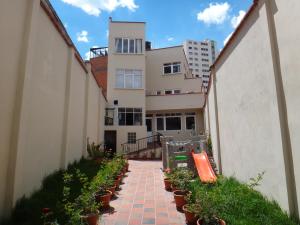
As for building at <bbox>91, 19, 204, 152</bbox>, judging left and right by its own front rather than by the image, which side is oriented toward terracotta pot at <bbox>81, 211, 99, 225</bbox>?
front

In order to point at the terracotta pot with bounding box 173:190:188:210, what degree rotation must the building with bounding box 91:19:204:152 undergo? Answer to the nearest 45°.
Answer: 0° — it already faces it

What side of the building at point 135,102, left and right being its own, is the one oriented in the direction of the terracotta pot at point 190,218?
front

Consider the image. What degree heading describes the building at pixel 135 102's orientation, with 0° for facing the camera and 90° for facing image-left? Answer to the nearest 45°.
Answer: approximately 0°

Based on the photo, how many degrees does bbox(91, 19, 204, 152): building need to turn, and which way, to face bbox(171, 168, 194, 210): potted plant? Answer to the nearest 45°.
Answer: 0° — it already faces it
